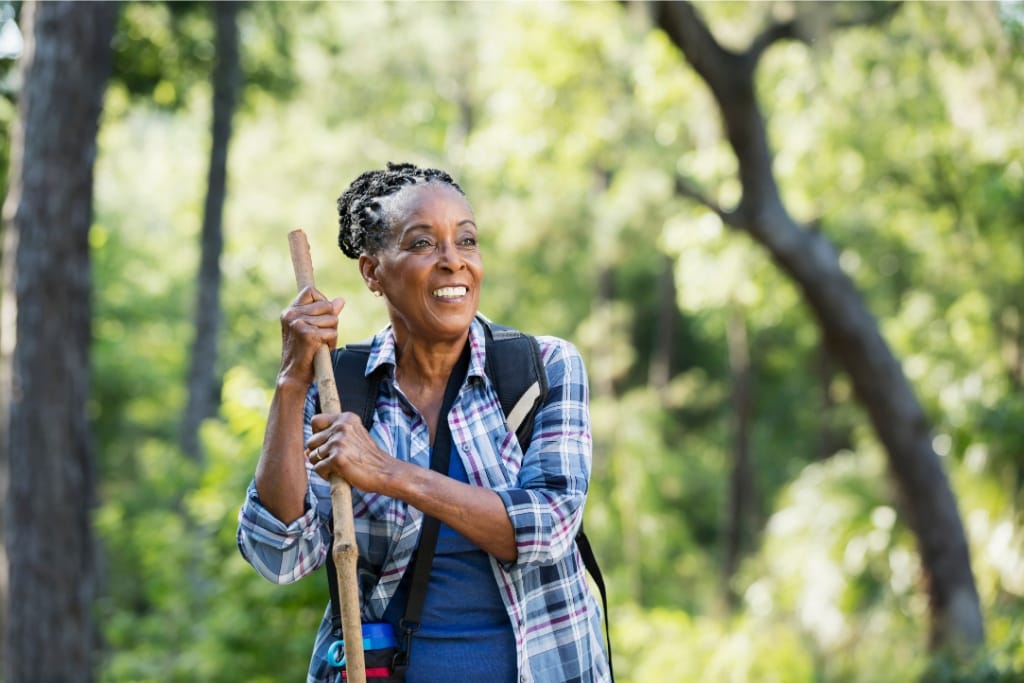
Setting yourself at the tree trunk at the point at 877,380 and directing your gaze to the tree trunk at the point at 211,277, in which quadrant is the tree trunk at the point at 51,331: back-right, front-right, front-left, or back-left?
front-left

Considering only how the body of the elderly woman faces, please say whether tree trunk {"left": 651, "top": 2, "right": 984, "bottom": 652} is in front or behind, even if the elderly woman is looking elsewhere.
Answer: behind

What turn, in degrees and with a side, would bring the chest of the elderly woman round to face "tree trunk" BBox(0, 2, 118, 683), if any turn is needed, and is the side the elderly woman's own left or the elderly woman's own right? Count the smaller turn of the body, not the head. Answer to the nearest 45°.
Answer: approximately 135° to the elderly woman's own right

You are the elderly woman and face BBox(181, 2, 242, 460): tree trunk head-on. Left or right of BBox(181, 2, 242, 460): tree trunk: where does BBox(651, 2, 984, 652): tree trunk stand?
right

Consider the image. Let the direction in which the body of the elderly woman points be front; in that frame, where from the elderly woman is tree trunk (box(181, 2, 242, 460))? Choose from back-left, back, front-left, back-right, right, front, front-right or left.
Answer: back

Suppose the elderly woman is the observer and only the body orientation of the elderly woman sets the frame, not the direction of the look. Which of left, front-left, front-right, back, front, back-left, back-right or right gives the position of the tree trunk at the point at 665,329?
back

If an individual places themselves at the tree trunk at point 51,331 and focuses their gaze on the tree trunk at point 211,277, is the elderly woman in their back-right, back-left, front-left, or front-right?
back-right

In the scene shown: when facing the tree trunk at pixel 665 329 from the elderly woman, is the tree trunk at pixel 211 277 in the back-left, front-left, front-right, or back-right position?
front-left

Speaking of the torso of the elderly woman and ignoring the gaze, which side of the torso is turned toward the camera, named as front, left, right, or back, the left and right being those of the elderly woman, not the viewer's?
front

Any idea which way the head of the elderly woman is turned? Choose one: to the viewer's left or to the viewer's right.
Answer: to the viewer's right
